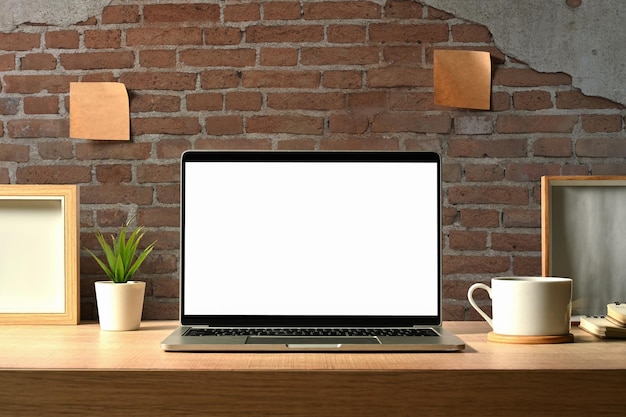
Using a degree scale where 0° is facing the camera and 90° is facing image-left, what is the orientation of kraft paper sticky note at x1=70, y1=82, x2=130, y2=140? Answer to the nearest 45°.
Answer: approximately 0°

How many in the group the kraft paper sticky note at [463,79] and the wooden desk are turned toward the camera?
2

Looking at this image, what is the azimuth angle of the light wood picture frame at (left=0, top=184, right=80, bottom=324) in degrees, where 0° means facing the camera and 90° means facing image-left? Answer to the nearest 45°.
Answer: approximately 0°

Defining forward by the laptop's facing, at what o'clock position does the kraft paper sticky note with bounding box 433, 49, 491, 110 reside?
The kraft paper sticky note is roughly at 8 o'clock from the laptop.

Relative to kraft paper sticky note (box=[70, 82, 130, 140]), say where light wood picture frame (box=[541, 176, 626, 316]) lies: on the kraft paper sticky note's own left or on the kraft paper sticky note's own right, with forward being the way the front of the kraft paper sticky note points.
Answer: on the kraft paper sticky note's own left

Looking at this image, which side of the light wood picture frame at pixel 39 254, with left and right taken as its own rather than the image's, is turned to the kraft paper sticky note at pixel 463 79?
left

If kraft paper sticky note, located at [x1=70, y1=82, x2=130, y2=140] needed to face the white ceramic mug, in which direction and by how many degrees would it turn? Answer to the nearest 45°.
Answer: approximately 45° to its left
